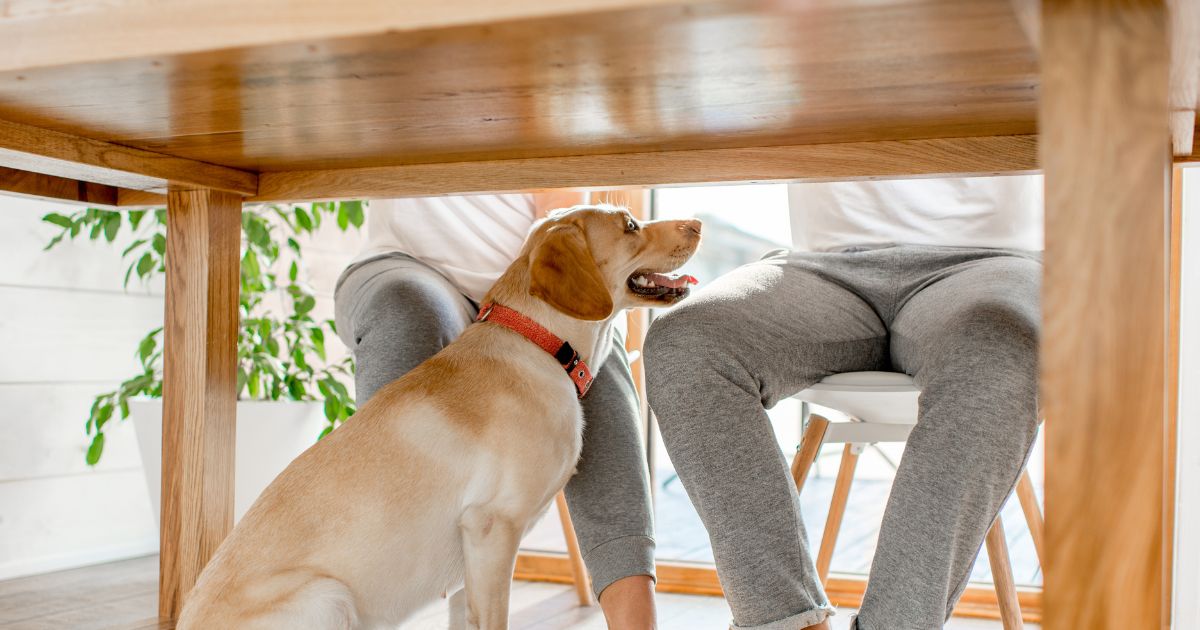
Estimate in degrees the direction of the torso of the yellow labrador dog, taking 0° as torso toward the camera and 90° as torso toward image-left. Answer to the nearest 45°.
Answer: approximately 270°
